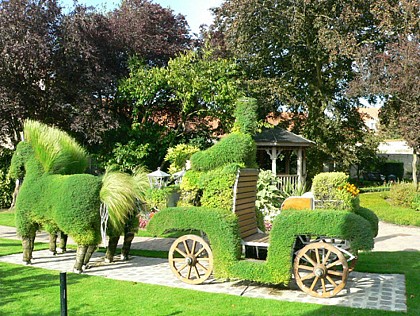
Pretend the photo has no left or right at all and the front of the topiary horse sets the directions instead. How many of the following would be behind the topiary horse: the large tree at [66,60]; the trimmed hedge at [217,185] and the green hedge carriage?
2

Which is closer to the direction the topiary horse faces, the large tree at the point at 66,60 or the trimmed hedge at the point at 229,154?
the large tree

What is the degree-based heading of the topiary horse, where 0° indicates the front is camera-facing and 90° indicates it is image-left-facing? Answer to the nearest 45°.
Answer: approximately 135°

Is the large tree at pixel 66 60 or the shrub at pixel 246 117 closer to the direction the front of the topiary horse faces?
the large tree

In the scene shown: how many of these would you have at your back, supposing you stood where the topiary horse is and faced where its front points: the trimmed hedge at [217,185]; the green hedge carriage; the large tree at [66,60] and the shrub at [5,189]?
2

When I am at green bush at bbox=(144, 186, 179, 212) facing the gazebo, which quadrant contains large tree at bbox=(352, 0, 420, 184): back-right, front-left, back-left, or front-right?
front-right

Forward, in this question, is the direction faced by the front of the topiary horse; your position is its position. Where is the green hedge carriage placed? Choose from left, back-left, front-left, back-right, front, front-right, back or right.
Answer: back

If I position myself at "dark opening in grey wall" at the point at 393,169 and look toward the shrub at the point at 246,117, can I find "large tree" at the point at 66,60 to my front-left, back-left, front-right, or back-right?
front-right

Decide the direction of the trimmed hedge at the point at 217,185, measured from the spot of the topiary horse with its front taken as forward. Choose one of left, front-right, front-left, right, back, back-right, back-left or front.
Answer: back

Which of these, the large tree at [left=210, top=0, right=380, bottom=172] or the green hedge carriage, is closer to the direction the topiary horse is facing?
the large tree

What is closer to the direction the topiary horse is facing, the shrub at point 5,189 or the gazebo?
the shrub

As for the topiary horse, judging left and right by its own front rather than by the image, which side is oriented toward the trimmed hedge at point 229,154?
back
